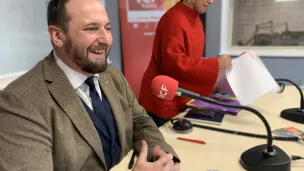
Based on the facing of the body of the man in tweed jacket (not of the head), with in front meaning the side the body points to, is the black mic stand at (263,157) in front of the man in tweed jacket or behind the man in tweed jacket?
in front

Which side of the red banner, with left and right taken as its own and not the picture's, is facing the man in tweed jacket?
front

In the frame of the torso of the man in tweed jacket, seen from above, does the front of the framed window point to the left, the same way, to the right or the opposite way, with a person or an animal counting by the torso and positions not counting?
to the right

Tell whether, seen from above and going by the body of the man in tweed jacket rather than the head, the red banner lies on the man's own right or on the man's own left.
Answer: on the man's own left

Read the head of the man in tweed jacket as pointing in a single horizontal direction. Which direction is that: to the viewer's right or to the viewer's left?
to the viewer's right
